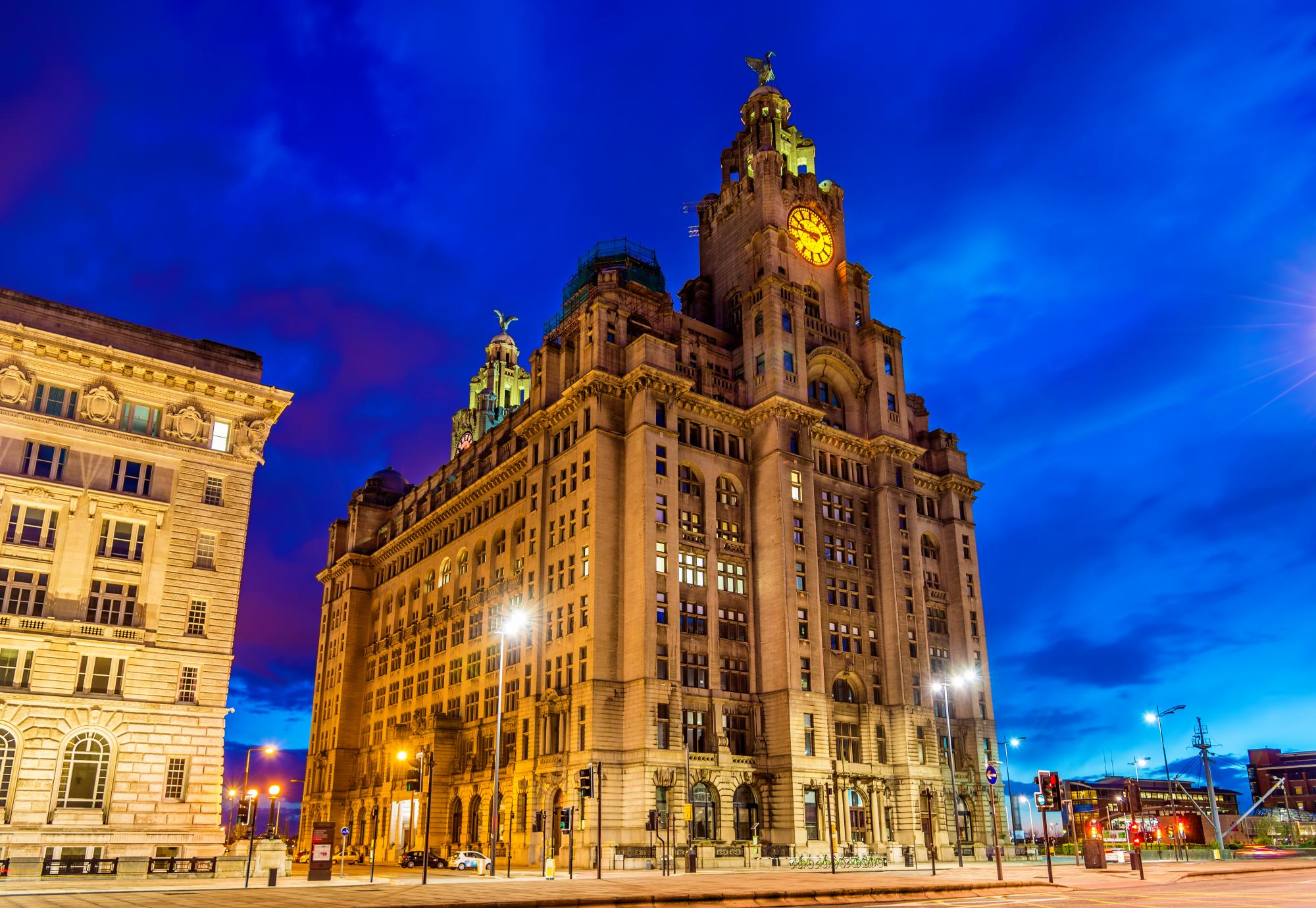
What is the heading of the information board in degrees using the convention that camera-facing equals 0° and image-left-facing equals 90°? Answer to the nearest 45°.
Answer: approximately 0°

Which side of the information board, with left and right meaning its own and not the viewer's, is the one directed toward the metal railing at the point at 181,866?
right

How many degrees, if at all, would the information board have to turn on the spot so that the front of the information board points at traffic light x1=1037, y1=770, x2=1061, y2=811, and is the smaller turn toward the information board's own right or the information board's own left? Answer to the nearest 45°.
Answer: approximately 90° to the information board's own left

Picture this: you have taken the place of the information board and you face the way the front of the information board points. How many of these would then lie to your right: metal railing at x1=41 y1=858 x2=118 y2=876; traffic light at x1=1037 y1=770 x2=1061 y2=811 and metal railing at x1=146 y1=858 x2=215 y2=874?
2

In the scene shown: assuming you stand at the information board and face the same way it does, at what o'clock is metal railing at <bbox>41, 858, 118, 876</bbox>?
The metal railing is roughly at 3 o'clock from the information board.
